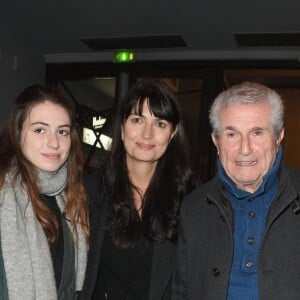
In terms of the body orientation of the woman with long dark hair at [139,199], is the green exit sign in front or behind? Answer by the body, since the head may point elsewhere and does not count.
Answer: behind

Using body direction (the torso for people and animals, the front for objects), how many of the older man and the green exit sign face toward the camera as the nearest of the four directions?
2

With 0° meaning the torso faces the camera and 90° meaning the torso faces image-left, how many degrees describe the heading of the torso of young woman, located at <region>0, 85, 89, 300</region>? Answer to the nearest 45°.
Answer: approximately 315°

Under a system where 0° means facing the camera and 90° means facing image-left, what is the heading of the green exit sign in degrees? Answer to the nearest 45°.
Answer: approximately 0°

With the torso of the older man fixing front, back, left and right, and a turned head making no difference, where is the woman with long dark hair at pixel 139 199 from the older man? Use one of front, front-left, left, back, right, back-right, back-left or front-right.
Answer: back-right

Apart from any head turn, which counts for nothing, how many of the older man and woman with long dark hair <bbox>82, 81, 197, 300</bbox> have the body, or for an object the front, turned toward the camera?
2
